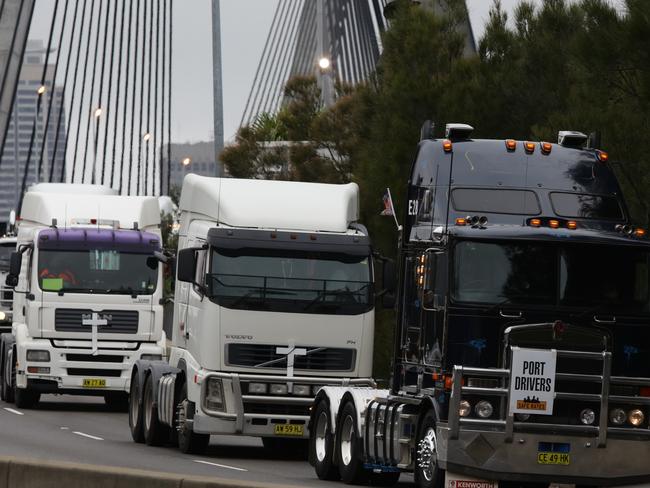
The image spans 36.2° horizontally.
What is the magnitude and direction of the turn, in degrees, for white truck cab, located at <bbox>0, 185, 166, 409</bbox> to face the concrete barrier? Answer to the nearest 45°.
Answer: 0° — it already faces it

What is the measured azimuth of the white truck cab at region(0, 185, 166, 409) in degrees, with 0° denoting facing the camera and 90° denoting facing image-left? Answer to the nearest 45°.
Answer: approximately 0°

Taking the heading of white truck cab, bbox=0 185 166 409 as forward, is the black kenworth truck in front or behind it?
in front
